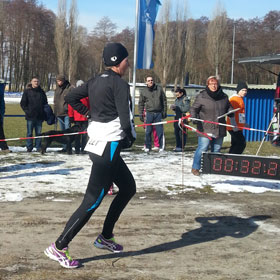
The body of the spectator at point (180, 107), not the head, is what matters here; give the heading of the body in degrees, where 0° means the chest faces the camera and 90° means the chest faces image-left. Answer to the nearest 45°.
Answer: approximately 45°

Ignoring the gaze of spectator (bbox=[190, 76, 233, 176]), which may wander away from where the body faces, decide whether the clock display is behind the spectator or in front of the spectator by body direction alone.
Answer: in front

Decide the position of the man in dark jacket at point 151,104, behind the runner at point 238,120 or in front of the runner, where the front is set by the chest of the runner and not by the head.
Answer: behind

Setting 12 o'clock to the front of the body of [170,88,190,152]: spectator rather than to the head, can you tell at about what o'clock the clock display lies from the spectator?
The clock display is roughly at 10 o'clock from the spectator.

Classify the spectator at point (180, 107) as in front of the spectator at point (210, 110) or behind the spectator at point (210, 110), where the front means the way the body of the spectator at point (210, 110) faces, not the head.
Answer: behind

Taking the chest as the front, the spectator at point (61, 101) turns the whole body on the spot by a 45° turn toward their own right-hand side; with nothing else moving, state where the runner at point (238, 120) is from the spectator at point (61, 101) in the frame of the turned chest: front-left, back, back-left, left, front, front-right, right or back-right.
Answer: back-left

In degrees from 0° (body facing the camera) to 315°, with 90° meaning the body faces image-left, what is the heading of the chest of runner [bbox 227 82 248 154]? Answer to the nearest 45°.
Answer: approximately 315°

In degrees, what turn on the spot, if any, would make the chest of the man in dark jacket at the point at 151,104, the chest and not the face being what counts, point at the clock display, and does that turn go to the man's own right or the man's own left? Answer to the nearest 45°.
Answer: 0° — they already face it

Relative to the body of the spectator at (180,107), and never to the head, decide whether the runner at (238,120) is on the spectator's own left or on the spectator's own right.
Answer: on the spectator's own left

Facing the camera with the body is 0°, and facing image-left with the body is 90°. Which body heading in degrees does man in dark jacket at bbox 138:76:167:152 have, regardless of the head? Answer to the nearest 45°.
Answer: approximately 0°
